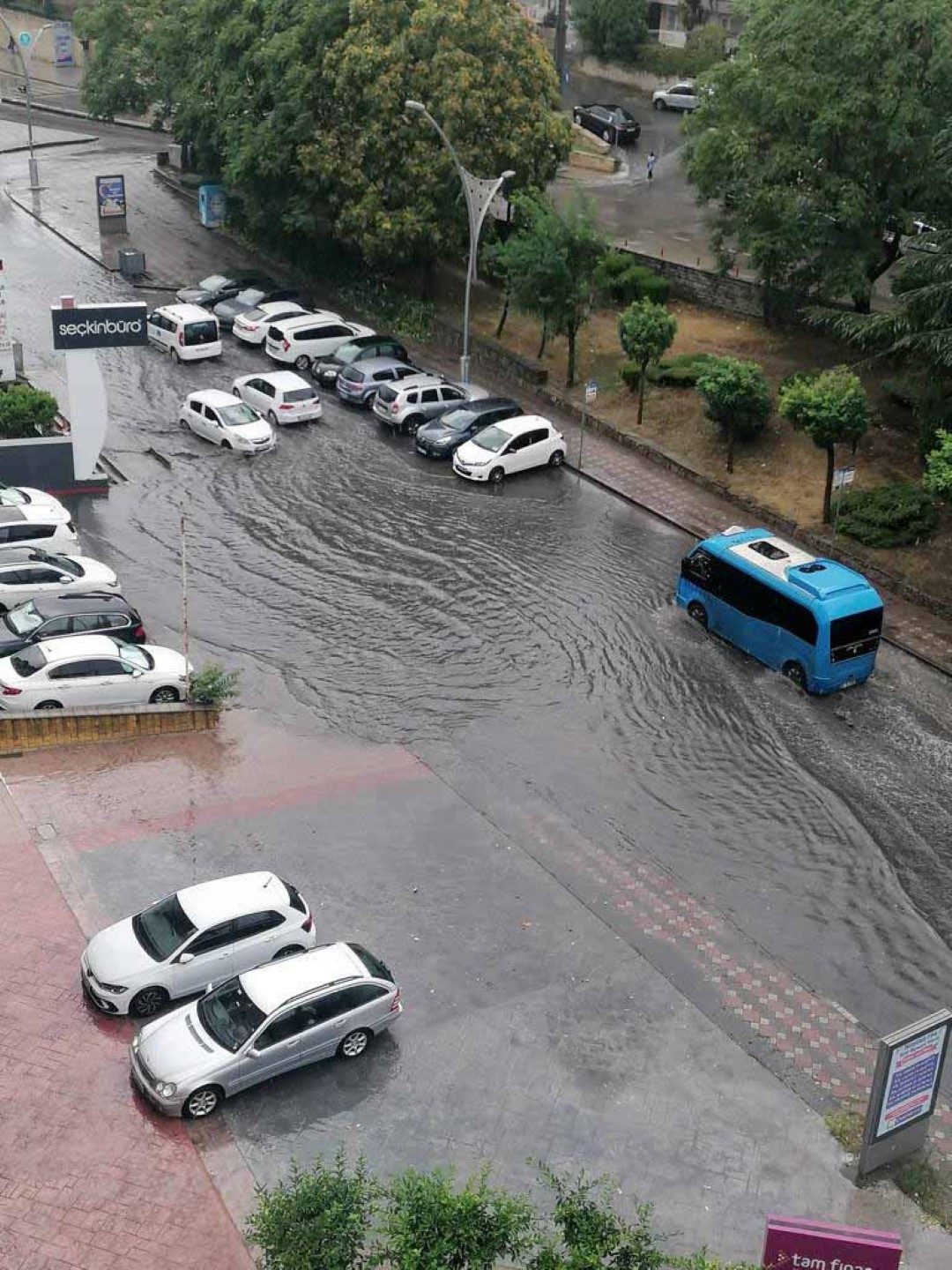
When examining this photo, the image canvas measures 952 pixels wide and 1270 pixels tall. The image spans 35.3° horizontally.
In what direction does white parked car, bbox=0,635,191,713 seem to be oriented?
to the viewer's right

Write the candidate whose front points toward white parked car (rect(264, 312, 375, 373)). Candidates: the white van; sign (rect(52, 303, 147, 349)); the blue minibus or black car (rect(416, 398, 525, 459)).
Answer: the blue minibus

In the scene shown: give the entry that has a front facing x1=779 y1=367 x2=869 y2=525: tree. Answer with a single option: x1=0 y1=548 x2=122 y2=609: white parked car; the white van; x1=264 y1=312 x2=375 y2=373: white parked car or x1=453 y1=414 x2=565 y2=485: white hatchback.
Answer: x1=0 y1=548 x2=122 y2=609: white parked car

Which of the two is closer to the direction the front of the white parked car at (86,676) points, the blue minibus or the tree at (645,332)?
the blue minibus

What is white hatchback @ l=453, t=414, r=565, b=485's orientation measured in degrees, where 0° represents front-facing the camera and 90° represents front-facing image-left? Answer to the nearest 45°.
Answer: approximately 45°

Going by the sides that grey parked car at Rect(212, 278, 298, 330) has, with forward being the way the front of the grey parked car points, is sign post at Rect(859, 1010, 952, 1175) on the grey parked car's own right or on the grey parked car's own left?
on the grey parked car's own left

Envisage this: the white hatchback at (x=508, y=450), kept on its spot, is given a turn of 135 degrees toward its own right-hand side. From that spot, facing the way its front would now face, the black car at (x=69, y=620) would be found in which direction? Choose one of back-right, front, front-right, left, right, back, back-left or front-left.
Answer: back-left

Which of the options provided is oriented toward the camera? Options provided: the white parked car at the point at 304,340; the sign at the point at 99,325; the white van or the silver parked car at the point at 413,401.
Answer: the sign

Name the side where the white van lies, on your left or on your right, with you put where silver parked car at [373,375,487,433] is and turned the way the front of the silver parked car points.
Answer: on your left

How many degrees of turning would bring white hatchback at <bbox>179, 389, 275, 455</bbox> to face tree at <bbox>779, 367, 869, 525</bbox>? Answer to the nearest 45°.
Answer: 0° — it already faces it

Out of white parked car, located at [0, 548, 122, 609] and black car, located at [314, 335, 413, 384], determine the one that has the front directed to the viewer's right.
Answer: the white parked car

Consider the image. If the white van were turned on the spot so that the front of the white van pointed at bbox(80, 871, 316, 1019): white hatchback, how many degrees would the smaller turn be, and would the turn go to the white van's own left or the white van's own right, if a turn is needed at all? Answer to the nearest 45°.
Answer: approximately 135° to the white van's own left

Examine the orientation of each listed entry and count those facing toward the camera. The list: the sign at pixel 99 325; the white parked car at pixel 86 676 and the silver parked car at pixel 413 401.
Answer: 1

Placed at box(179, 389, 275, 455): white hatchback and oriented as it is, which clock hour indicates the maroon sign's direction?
The maroon sign is roughly at 1 o'clock from the white hatchback.

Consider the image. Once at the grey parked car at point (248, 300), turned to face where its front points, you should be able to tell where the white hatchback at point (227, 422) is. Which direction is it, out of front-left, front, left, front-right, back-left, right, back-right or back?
front-left
